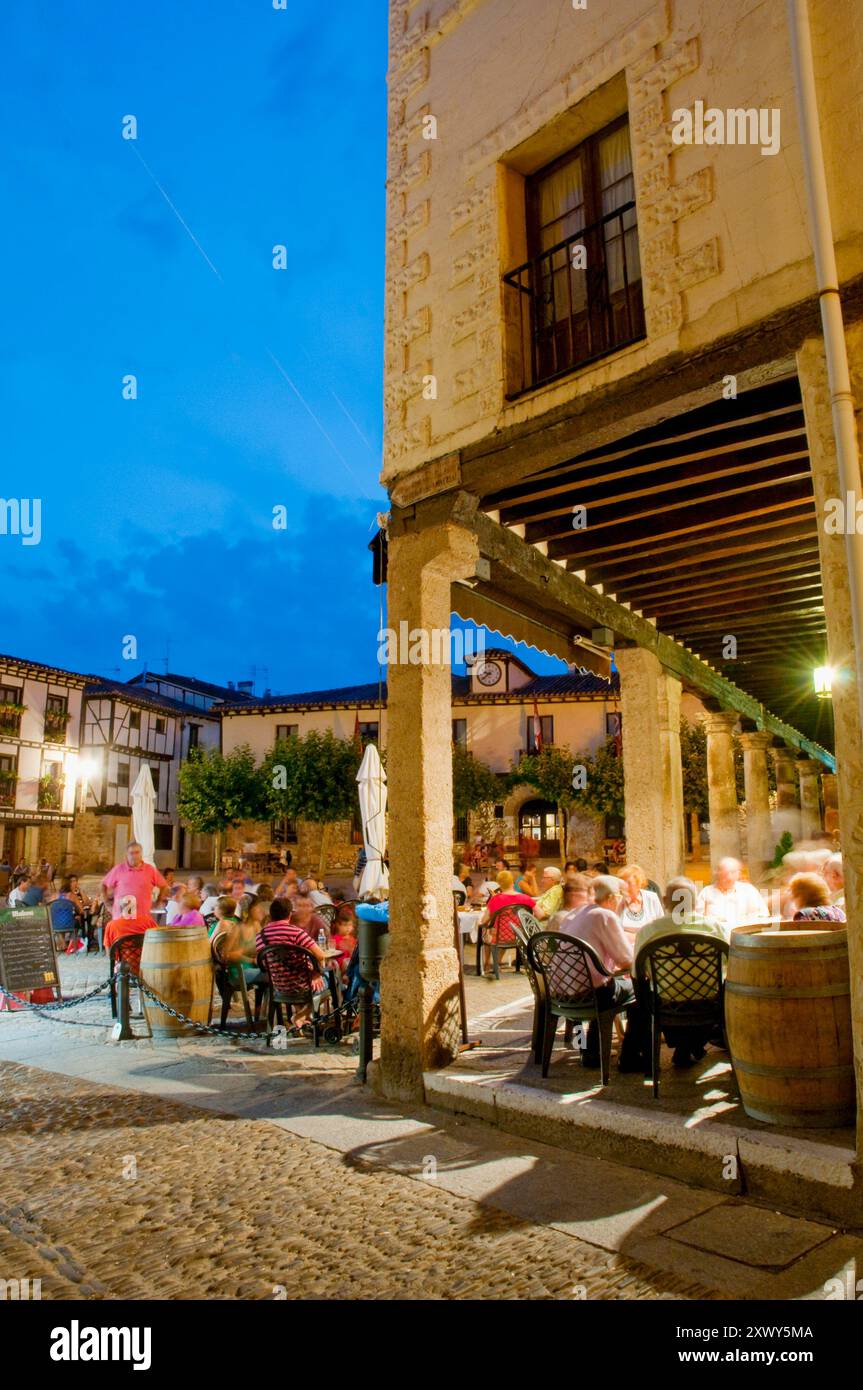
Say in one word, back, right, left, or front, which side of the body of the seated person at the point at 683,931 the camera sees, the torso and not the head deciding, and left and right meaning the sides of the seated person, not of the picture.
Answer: back

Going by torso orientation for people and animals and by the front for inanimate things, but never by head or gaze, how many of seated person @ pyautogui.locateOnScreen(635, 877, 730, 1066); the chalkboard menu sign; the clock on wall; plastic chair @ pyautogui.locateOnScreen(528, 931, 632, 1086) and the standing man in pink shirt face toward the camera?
3

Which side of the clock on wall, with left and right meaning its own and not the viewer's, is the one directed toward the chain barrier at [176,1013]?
front

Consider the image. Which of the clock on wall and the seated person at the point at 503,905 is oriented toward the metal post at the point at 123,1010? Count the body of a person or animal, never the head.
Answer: the clock on wall

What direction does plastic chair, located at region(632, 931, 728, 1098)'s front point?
away from the camera

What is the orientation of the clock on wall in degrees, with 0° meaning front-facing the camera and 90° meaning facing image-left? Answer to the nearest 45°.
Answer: approximately 0°

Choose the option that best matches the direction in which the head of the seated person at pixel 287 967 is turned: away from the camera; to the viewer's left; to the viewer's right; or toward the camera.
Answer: away from the camera

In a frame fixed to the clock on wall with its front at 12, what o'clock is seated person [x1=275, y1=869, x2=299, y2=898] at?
The seated person is roughly at 12 o'clock from the clock on wall.

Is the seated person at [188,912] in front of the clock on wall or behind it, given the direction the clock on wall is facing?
in front
